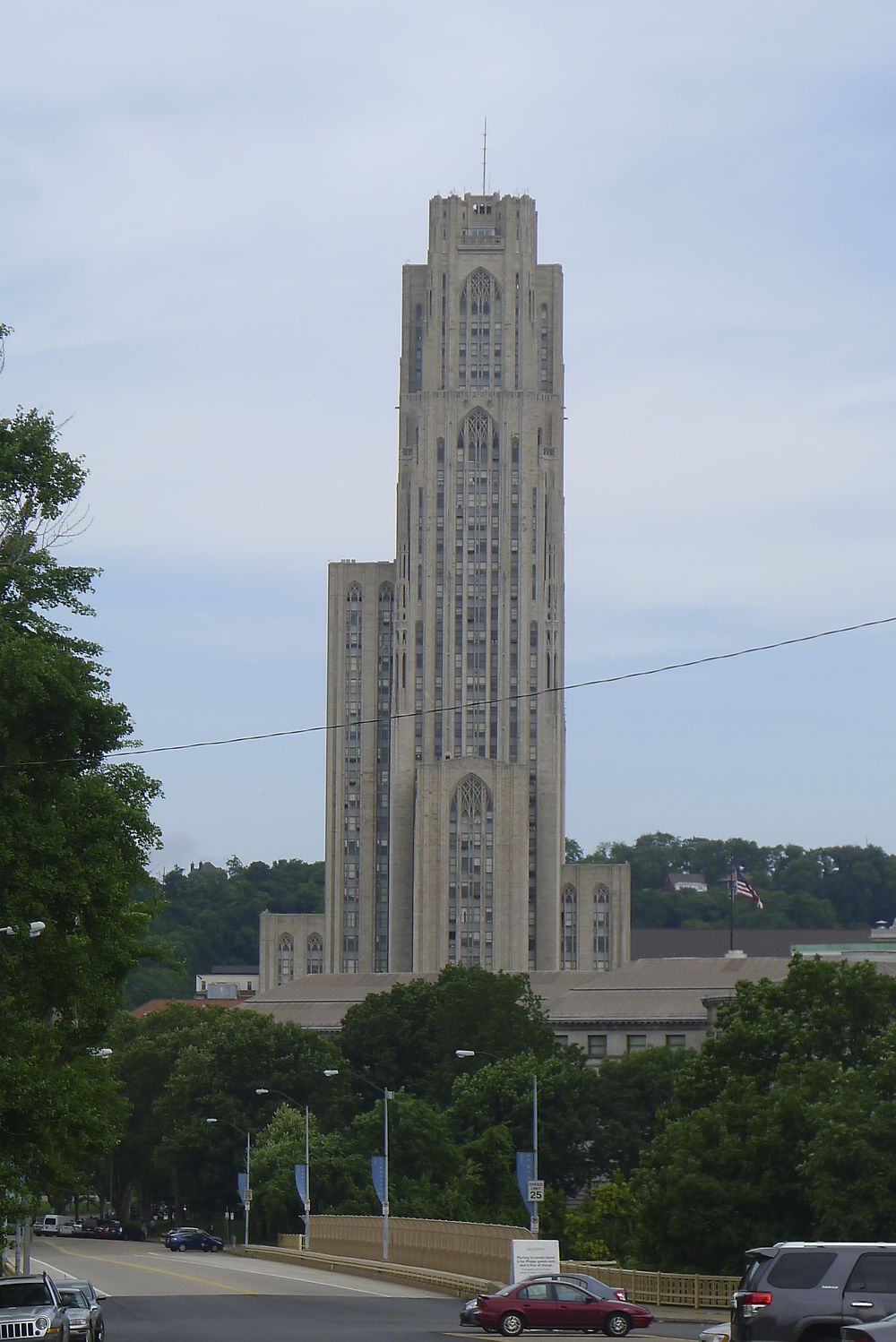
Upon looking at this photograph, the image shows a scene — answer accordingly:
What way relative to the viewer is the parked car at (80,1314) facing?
toward the camera

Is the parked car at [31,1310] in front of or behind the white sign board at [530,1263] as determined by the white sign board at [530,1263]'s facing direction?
in front

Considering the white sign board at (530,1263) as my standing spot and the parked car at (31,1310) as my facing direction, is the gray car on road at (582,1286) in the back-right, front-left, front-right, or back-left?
front-left

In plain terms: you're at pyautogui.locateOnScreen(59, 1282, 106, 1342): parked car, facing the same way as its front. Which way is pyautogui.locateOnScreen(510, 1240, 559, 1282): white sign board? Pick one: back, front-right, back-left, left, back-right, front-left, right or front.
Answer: back-left

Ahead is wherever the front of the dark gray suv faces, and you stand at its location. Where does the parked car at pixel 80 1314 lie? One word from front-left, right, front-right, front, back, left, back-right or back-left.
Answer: back-left

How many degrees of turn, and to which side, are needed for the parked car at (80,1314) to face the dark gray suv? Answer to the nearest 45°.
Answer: approximately 45° to its left

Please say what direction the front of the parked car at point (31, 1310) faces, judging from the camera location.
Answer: facing the viewer

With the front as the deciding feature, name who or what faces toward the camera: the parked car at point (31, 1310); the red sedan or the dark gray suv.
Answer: the parked car

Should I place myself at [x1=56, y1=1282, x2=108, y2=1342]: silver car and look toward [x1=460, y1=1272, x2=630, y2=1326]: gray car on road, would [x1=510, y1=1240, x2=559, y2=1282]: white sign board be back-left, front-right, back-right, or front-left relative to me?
front-left

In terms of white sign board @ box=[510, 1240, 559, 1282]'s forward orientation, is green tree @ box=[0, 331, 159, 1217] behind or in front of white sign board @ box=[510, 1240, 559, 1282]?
in front

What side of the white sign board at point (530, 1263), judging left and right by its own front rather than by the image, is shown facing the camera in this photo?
front

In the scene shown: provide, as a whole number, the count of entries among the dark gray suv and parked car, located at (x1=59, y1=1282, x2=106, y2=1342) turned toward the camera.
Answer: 1

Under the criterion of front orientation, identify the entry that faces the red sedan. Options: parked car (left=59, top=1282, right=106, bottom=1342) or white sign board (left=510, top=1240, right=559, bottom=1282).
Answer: the white sign board
